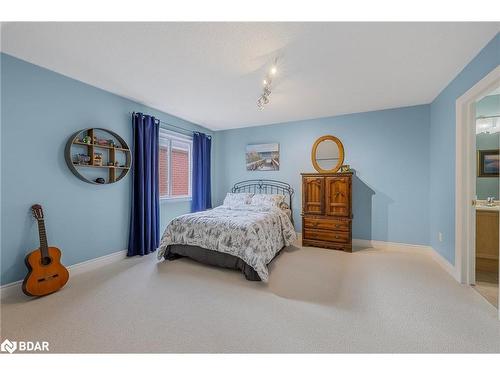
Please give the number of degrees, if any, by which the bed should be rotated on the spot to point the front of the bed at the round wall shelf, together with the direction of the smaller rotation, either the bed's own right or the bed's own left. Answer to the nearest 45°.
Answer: approximately 45° to the bed's own right

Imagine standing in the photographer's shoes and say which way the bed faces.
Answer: facing the viewer and to the left of the viewer

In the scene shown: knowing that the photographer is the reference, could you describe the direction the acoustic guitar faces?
facing the viewer and to the right of the viewer

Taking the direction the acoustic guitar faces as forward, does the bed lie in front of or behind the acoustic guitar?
in front

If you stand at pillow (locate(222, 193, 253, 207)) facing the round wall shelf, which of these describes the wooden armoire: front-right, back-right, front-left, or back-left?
back-left

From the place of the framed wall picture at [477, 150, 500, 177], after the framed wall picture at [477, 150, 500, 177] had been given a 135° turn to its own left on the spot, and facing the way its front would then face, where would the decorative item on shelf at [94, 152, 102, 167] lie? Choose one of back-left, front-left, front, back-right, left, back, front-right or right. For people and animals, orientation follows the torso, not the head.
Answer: back

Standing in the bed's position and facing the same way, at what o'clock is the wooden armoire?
The wooden armoire is roughly at 7 o'clock from the bed.

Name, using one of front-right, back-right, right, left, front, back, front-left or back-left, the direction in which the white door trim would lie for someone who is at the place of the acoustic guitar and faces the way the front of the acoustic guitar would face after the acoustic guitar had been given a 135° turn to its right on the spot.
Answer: back-left

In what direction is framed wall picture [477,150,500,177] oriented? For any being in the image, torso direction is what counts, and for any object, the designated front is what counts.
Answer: toward the camera

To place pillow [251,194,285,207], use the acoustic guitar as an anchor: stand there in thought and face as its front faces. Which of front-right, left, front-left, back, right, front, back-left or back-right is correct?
front-left
